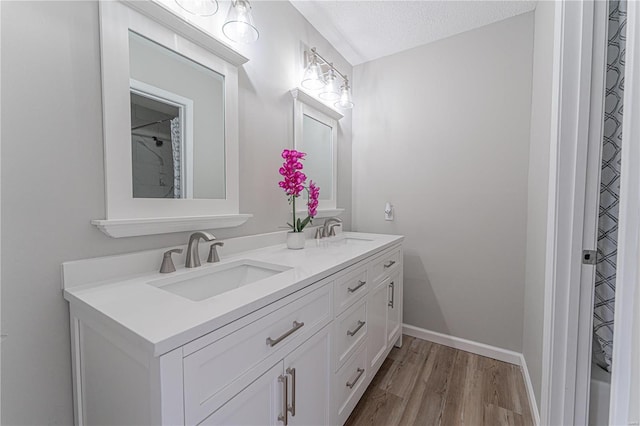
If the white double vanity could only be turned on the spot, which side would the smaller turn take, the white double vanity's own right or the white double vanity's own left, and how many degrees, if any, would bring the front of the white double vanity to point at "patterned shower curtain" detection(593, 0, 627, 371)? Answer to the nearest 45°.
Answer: approximately 45° to the white double vanity's own left

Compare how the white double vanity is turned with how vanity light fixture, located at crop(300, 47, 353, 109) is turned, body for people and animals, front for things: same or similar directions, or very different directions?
same or similar directions

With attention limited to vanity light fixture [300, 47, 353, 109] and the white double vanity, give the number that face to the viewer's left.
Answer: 0

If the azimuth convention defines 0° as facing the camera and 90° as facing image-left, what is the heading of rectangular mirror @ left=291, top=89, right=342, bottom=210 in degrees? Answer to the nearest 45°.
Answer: approximately 315°

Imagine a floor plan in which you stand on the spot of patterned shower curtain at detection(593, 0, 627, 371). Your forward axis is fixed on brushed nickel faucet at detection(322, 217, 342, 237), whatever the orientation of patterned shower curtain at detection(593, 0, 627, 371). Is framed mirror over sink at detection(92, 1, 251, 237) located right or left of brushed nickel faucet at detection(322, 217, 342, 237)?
left

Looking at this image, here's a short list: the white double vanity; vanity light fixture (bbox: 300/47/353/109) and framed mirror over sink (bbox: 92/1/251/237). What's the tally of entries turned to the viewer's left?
0

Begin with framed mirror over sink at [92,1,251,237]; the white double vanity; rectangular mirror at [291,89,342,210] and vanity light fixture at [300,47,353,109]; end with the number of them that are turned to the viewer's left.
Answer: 0

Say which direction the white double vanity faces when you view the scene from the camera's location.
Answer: facing the viewer and to the right of the viewer

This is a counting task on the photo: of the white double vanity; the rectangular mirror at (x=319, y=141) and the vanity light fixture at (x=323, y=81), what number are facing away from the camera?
0

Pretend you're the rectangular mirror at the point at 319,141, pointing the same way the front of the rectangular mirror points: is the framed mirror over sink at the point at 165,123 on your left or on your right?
on your right

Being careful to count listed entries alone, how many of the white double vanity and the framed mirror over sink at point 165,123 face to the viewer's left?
0

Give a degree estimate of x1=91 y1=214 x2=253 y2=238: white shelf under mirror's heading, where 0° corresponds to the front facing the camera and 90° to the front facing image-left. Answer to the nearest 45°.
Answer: approximately 315°

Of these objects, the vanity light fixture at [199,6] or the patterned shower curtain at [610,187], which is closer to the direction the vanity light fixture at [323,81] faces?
the patterned shower curtain
